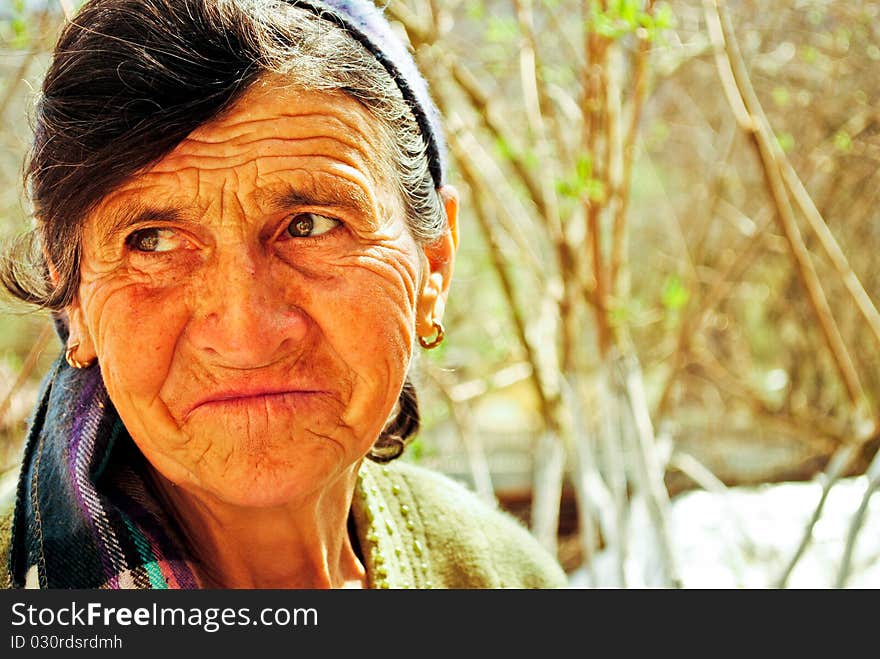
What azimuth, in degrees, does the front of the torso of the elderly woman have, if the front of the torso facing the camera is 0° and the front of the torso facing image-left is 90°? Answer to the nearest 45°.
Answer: approximately 0°
